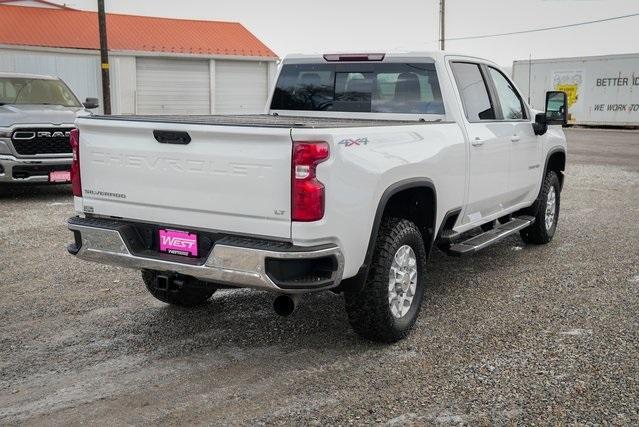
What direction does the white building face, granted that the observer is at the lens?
facing the viewer

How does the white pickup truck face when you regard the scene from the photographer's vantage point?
facing away from the viewer and to the right of the viewer

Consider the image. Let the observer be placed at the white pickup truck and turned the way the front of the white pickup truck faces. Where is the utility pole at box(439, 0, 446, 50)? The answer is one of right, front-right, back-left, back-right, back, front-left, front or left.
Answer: front-left

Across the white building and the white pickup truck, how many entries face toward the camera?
1

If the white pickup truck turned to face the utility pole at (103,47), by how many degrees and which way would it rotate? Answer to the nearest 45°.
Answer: approximately 45° to its left

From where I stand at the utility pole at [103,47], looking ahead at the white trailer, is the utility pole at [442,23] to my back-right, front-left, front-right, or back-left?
front-left

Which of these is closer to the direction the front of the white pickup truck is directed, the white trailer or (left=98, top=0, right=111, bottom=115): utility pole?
the white trailer

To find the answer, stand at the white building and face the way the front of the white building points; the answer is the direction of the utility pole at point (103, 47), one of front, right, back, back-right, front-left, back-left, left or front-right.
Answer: front

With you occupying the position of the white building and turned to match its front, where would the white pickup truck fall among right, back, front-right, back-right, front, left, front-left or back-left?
front

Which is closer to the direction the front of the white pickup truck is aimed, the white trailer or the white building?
the white trailer

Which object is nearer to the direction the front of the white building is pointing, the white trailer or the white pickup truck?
the white pickup truck

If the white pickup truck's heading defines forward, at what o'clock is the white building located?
The white building is roughly at 10 o'clock from the white pickup truck.

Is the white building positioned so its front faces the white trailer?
no

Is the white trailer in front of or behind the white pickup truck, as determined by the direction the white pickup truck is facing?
in front

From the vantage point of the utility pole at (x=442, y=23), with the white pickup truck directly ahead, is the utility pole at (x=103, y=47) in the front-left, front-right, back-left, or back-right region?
front-right

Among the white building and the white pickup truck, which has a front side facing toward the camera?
the white building
